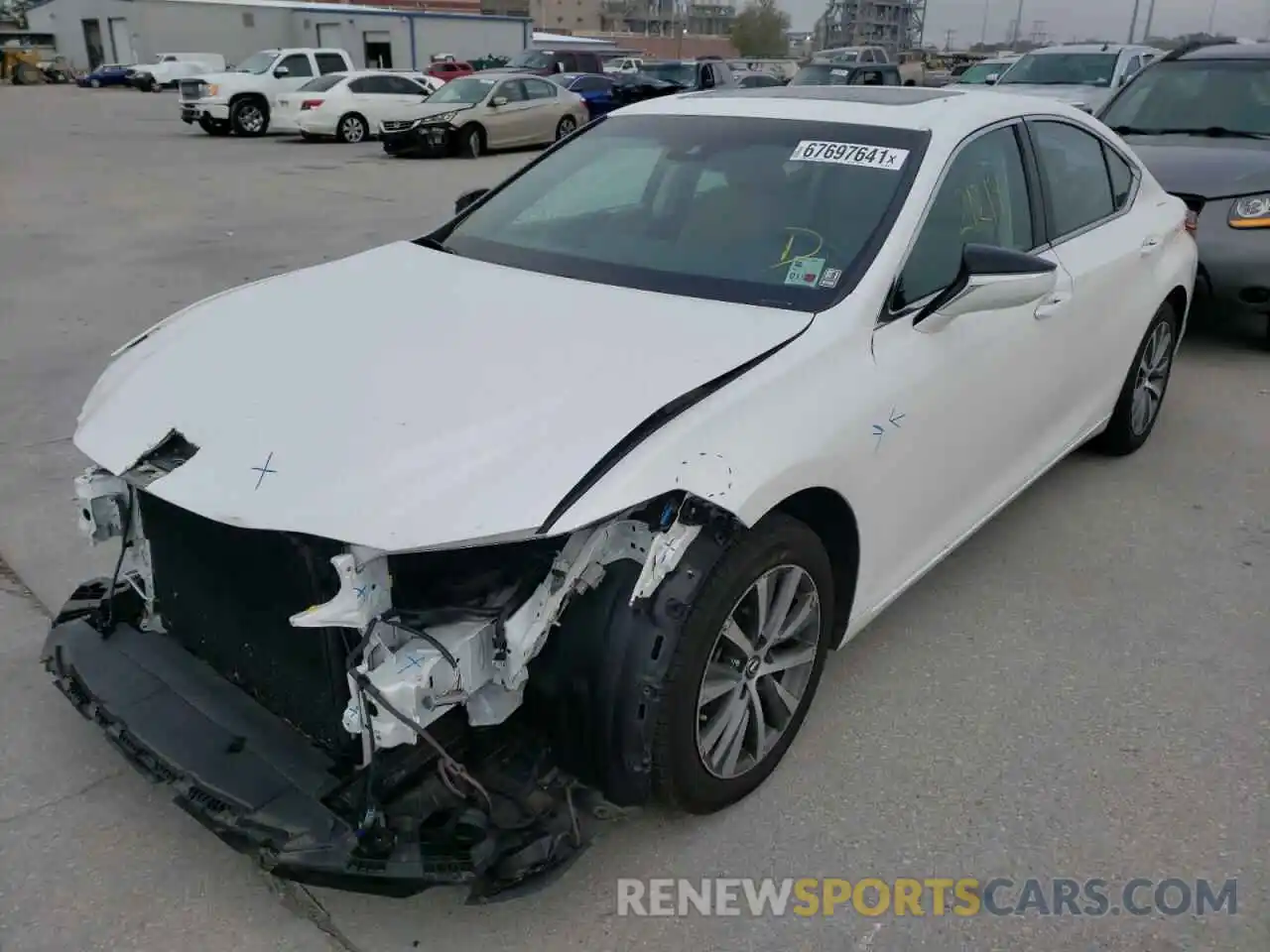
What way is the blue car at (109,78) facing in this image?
to the viewer's left

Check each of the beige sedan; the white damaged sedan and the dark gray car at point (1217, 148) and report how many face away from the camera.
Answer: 0

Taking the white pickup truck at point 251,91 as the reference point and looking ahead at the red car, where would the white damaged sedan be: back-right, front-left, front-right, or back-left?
back-right

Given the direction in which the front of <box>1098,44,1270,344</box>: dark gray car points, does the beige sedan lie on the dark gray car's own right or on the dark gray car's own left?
on the dark gray car's own right

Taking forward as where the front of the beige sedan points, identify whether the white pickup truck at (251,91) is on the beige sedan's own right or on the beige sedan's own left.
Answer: on the beige sedan's own right

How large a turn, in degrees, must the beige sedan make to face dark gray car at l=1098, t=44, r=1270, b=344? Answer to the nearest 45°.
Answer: approximately 45° to its left

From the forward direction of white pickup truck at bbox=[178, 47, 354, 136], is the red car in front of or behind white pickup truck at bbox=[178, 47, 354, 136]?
behind

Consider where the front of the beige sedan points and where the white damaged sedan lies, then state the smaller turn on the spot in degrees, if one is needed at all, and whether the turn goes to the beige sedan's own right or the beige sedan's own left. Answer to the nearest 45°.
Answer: approximately 45° to the beige sedan's own left

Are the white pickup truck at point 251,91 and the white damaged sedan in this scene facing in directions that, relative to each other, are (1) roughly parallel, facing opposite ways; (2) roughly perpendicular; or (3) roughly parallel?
roughly parallel

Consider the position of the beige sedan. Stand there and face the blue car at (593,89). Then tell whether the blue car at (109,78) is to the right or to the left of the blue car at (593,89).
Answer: left

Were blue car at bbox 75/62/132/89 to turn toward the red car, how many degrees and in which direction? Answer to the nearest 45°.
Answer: approximately 135° to its left

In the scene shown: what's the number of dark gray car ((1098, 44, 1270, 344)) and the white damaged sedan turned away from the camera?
0

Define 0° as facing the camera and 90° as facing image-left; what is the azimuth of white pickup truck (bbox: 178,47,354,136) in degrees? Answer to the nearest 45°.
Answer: approximately 45°

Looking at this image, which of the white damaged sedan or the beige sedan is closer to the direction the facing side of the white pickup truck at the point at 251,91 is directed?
the white damaged sedan

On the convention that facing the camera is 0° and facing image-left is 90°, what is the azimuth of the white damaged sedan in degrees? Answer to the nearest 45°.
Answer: approximately 45°
